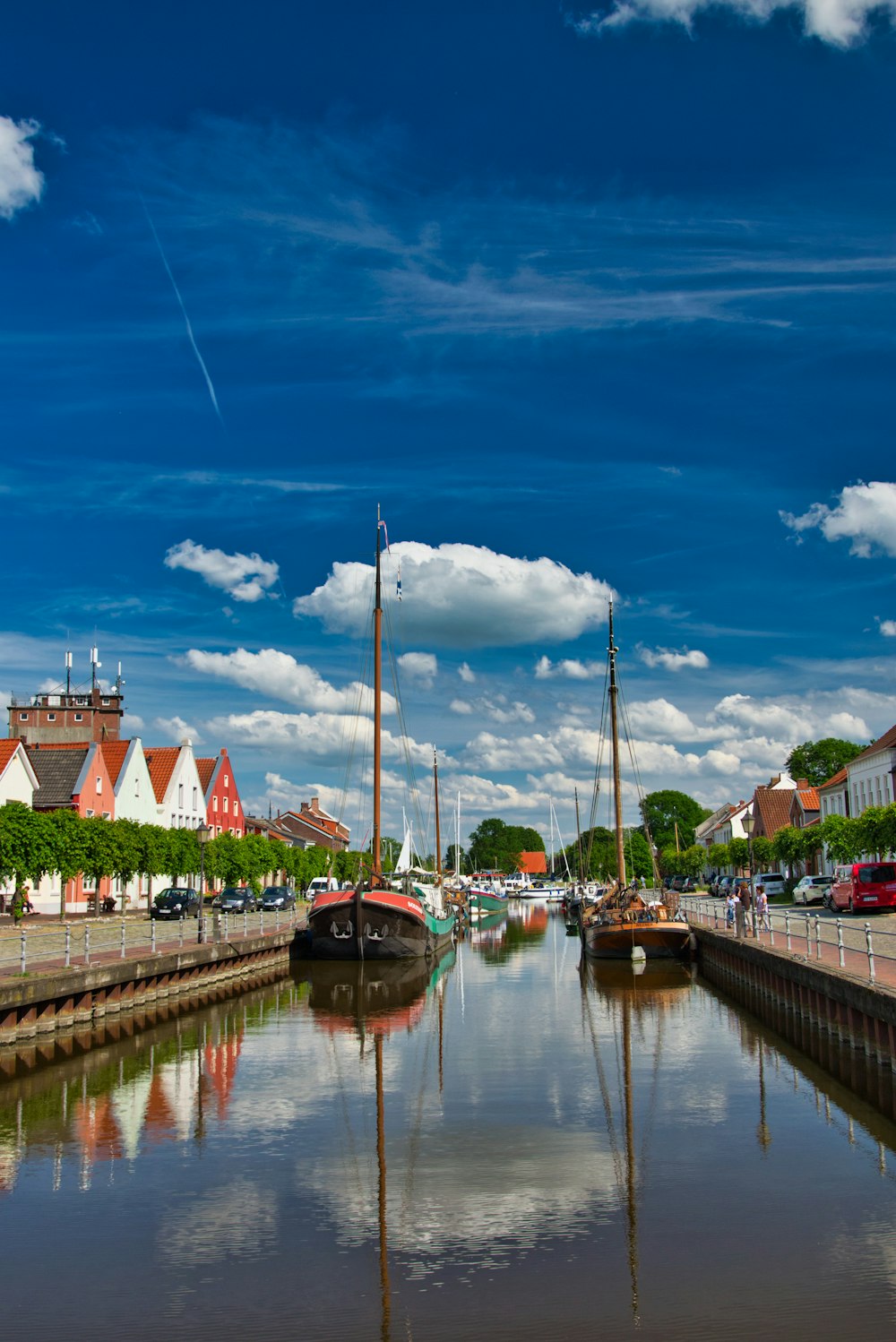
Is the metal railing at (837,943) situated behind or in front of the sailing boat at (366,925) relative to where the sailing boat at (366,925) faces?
in front

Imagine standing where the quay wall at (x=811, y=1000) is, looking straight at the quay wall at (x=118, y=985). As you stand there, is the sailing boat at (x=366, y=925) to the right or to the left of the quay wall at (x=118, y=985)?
right

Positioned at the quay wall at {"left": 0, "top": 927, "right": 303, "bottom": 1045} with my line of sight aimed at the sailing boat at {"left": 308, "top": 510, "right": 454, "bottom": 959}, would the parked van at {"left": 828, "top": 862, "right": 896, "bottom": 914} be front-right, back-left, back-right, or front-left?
front-right

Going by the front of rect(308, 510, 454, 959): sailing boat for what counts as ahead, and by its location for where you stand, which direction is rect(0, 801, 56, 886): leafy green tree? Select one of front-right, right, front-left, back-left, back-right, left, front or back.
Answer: right

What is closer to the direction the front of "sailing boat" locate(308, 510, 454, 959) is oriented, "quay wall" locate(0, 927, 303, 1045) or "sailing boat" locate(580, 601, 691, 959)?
the quay wall

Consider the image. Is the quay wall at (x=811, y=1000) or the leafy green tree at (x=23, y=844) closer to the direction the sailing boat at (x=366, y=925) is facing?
the quay wall

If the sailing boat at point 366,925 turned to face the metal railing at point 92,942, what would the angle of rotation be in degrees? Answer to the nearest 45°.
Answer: approximately 45° to its right

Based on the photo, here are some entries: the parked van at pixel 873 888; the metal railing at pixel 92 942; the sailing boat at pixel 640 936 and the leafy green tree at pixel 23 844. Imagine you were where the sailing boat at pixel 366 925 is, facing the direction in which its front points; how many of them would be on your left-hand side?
2

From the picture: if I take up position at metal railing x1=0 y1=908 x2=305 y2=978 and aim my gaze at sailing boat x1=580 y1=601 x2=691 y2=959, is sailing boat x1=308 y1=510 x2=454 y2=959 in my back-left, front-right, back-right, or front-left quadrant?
front-left

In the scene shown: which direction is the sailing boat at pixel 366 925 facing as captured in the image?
toward the camera

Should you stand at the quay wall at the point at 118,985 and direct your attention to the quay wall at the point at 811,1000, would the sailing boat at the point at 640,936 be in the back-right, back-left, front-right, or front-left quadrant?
front-left

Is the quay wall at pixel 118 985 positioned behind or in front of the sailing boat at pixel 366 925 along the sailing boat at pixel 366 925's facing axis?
in front

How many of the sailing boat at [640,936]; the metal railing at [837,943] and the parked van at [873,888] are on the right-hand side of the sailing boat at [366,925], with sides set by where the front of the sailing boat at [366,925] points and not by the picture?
0

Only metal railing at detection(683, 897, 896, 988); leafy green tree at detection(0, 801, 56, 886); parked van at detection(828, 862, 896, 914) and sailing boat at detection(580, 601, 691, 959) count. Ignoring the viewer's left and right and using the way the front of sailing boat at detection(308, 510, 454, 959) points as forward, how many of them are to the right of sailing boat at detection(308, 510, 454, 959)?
1

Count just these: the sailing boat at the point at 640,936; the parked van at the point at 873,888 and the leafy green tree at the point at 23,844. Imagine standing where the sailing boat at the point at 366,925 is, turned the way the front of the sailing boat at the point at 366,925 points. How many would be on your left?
2

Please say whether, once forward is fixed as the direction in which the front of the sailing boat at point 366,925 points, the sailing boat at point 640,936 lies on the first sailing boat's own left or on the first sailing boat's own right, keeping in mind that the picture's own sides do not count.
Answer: on the first sailing boat's own left

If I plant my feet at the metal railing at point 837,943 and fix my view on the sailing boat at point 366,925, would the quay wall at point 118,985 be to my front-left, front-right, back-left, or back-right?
front-left

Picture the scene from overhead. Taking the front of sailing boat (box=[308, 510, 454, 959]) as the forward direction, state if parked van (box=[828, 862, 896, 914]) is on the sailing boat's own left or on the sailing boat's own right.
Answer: on the sailing boat's own left
